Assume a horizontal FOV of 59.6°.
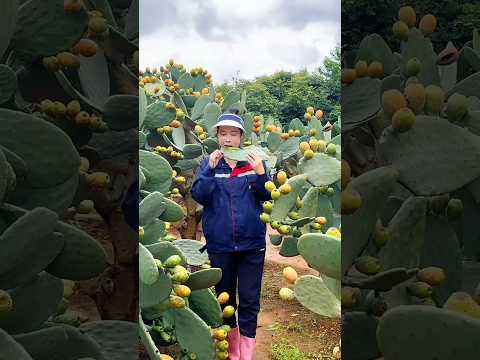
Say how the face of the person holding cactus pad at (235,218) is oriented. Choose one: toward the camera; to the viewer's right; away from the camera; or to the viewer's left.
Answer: toward the camera

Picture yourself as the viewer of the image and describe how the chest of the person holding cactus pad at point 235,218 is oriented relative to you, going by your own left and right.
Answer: facing the viewer
